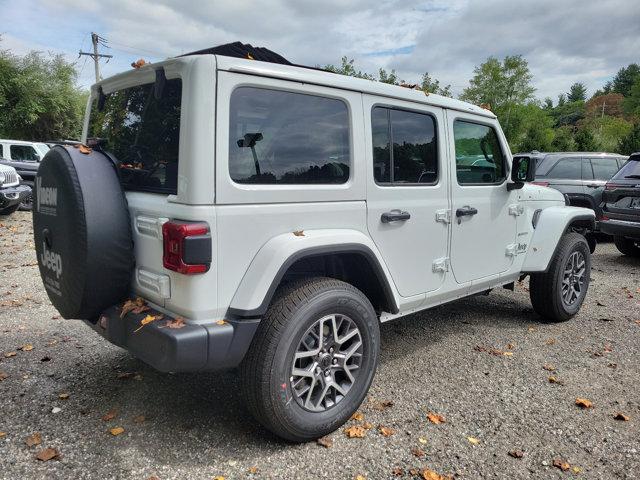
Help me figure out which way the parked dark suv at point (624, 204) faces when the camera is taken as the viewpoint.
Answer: facing away from the viewer and to the right of the viewer

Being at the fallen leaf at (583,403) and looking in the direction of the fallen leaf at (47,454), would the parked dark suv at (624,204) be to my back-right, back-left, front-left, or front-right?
back-right

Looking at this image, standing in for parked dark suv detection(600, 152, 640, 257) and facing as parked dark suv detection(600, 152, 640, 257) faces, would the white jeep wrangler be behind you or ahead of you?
behind

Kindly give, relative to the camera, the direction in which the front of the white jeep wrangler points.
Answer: facing away from the viewer and to the right of the viewer

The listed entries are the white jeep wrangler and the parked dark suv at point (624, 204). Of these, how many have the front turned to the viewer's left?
0

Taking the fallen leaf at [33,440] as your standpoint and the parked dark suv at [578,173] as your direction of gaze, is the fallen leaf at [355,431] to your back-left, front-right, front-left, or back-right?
front-right

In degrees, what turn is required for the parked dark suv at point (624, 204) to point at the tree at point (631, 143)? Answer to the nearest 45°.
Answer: approximately 45° to its left
